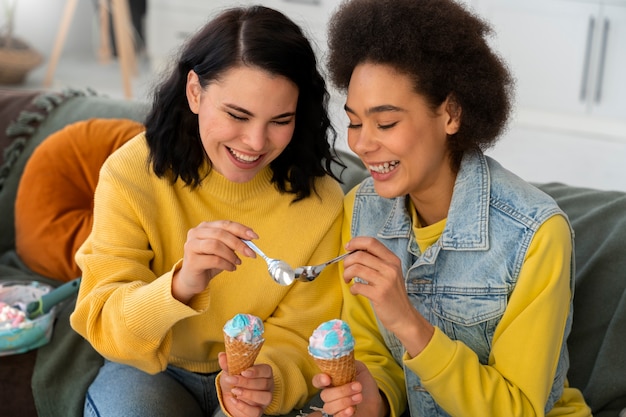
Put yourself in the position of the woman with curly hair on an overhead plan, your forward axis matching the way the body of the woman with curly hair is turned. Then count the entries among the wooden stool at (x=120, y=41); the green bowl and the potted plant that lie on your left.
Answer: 0

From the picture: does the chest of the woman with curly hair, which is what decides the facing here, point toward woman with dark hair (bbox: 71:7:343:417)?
no

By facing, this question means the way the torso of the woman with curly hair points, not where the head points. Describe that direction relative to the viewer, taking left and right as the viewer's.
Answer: facing the viewer and to the left of the viewer

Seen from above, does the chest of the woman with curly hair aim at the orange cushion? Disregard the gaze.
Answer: no

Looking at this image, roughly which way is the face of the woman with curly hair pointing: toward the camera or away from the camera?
toward the camera

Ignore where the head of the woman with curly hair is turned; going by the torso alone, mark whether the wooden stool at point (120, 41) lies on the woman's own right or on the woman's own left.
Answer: on the woman's own right

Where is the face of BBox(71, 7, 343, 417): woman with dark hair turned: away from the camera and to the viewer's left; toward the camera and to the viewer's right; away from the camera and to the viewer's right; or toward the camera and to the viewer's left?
toward the camera and to the viewer's right

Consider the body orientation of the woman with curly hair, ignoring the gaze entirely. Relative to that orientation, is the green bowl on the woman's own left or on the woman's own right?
on the woman's own right

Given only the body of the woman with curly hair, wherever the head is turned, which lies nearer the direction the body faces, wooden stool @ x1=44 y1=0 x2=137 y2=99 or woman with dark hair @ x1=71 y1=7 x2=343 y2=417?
the woman with dark hair

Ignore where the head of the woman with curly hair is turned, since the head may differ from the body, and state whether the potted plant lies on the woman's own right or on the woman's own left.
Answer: on the woman's own right
